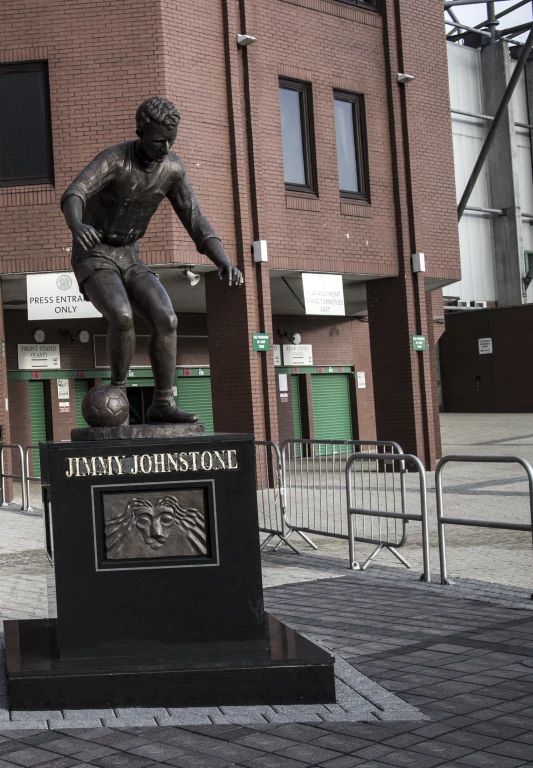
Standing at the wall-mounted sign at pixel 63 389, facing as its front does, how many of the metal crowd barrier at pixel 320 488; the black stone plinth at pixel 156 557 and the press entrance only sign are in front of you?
3

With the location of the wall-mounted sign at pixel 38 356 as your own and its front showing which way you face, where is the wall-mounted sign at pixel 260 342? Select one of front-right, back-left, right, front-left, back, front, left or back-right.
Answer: front-left

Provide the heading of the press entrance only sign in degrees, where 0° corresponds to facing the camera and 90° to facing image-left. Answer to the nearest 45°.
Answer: approximately 0°

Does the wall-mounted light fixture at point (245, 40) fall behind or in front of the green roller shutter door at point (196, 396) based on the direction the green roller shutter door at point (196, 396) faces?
in front
